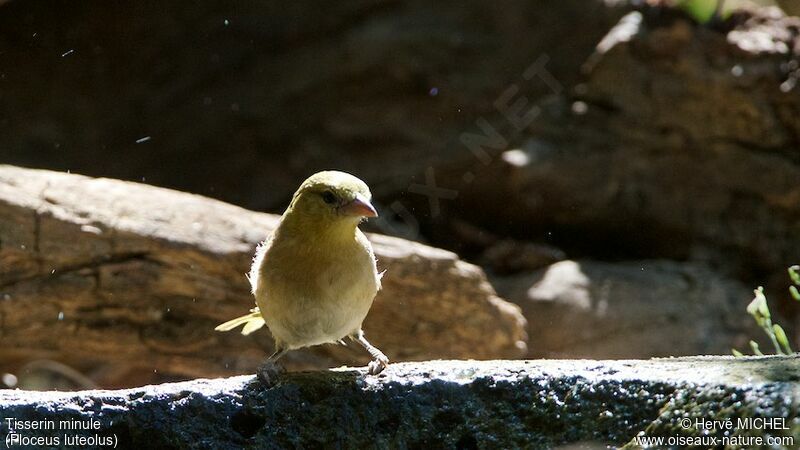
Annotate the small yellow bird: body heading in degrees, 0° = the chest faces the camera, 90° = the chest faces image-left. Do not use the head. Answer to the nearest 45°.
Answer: approximately 315°
